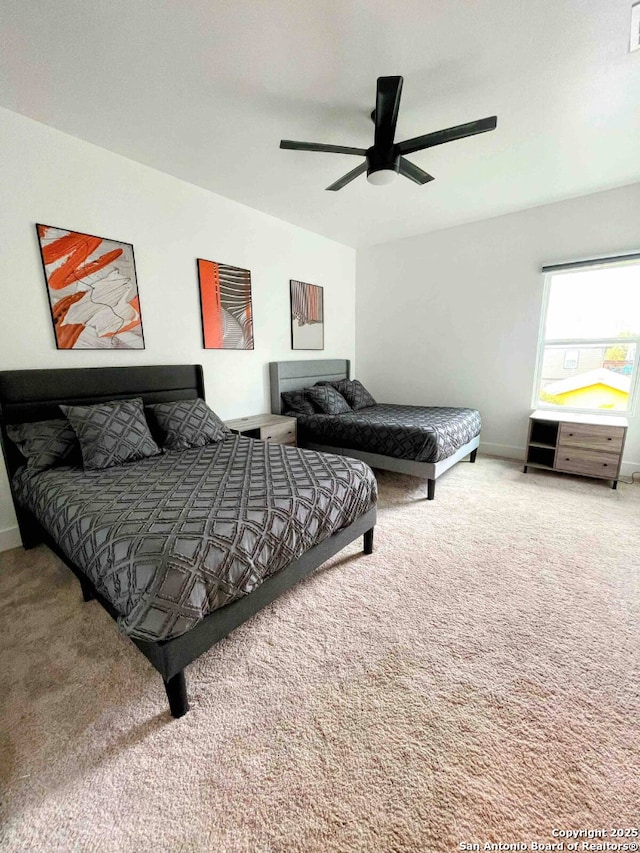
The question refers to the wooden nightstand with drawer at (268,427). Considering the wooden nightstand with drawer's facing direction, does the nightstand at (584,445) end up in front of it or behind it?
in front

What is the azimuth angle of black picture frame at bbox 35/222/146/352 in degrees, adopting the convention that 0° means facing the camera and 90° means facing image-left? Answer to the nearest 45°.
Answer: approximately 315°

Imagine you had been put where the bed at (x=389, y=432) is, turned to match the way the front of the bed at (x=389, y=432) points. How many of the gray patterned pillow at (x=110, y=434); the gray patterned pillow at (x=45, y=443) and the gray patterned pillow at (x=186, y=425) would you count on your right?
3

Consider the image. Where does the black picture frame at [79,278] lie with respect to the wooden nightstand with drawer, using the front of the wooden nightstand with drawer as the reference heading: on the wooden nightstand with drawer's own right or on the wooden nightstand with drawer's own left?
on the wooden nightstand with drawer's own right

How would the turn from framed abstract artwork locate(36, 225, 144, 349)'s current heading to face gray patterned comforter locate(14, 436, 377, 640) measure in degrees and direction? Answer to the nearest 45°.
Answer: approximately 45° to its right

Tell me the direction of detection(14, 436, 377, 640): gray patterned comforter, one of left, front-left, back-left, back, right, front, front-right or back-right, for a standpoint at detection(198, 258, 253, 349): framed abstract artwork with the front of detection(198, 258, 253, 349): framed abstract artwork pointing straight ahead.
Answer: front-right

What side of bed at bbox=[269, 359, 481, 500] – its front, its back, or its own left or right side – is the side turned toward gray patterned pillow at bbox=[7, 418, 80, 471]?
right
